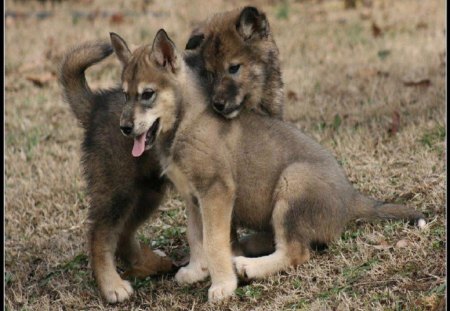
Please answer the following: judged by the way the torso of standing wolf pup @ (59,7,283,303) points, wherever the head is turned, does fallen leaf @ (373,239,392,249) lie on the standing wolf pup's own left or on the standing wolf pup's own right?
on the standing wolf pup's own right

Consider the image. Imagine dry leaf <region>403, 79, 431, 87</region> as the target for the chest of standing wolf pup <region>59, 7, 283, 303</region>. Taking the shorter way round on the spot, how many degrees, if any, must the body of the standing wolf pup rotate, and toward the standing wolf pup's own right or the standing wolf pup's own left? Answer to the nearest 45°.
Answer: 0° — it already faces it

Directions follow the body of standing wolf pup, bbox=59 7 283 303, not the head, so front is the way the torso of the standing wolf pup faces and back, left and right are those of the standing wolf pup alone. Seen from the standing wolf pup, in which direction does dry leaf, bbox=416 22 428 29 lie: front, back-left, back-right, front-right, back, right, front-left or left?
front

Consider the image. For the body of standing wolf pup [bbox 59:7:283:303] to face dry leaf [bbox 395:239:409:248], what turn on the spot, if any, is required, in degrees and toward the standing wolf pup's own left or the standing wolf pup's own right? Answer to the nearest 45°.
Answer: approximately 45° to the standing wolf pup's own right

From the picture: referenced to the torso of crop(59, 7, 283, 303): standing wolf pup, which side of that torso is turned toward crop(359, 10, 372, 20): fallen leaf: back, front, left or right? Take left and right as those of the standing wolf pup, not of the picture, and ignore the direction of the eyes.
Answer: front

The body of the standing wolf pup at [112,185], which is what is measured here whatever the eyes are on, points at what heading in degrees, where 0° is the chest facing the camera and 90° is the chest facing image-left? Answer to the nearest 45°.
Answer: approximately 225°

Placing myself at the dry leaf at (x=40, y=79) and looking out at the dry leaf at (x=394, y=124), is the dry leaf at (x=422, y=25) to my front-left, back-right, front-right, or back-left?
front-left

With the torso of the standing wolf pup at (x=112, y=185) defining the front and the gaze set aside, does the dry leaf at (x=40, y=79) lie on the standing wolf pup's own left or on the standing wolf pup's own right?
on the standing wolf pup's own left

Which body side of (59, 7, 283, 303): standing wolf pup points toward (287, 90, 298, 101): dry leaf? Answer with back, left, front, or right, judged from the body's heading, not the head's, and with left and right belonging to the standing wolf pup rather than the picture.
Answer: front

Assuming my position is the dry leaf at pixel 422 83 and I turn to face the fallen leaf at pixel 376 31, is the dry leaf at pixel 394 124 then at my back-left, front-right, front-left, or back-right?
back-left

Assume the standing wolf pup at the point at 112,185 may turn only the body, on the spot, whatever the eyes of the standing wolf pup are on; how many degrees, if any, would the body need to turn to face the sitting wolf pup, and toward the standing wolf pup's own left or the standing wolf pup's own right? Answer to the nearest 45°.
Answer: approximately 45° to the standing wolf pup's own right
